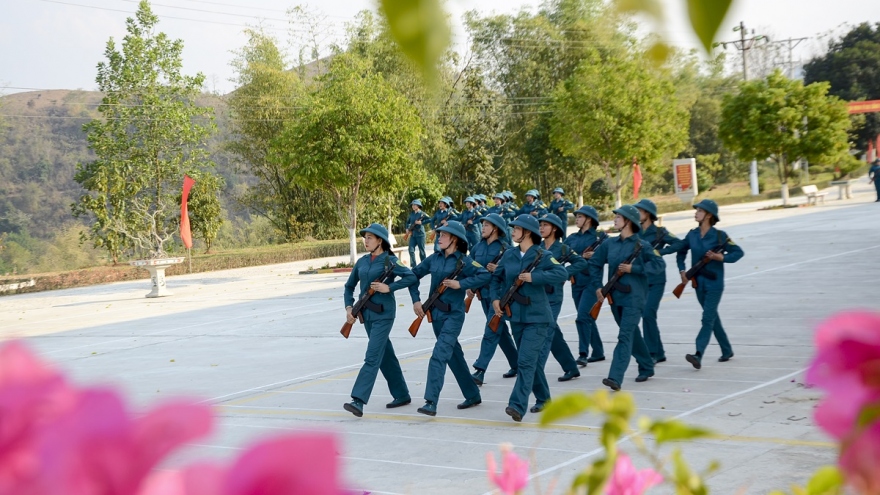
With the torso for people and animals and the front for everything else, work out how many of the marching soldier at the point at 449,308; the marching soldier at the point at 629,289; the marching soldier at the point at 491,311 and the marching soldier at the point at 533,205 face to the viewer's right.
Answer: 0

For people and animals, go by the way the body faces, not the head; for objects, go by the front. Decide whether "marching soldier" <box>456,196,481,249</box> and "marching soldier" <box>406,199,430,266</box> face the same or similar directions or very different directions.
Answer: same or similar directions

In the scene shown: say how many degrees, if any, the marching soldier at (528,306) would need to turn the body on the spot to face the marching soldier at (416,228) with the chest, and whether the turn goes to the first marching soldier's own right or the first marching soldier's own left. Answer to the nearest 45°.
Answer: approximately 135° to the first marching soldier's own right

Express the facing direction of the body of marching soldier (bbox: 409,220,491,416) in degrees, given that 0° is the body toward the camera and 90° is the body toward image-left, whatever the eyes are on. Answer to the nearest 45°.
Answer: approximately 45°

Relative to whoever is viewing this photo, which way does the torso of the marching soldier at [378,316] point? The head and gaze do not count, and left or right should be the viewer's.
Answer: facing the viewer and to the left of the viewer

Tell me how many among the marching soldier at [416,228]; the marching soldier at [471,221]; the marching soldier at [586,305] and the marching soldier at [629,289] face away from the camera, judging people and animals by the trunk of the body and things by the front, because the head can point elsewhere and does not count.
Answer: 0

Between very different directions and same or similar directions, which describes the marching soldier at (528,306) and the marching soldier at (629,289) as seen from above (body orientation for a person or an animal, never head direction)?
same or similar directions

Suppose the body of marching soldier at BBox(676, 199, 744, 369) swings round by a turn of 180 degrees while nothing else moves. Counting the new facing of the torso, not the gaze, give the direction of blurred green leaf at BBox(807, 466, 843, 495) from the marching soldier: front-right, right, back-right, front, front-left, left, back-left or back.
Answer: back-right

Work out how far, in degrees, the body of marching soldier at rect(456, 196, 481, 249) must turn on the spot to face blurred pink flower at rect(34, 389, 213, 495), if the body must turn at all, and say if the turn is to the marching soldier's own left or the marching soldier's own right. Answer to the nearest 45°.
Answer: approximately 45° to the marching soldier's own left

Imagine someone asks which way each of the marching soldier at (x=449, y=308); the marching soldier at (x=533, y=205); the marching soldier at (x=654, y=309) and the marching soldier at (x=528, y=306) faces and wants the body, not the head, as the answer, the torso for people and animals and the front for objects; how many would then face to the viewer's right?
0

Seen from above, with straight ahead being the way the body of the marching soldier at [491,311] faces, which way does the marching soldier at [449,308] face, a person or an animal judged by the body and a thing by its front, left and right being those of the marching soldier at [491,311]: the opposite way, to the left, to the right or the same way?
the same way

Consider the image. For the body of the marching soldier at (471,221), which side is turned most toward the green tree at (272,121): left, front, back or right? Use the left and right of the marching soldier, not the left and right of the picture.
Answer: right

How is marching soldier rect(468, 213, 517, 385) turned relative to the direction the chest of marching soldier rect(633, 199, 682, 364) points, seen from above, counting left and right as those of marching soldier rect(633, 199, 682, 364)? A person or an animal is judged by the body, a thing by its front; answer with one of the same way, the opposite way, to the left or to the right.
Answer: the same way

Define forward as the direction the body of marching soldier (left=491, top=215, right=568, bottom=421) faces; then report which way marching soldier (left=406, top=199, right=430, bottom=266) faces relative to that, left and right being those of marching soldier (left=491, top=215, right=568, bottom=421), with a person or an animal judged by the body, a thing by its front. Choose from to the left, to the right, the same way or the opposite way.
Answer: the same way

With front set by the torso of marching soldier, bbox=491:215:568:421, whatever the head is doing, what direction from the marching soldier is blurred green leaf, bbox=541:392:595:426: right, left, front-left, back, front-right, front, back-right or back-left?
front-left

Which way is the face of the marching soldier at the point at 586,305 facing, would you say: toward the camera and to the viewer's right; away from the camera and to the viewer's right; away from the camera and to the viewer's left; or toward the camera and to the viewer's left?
toward the camera and to the viewer's left

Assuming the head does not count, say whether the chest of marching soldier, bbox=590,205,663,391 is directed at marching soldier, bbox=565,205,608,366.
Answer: no

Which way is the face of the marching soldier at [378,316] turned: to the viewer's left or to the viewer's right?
to the viewer's left

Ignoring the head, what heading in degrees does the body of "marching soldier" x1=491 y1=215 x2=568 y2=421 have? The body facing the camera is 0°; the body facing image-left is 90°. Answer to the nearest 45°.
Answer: approximately 45°

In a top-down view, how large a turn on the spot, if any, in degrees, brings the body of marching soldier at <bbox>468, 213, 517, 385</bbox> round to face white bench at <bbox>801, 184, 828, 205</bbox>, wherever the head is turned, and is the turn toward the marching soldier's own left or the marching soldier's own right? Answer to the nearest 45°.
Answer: approximately 180°
